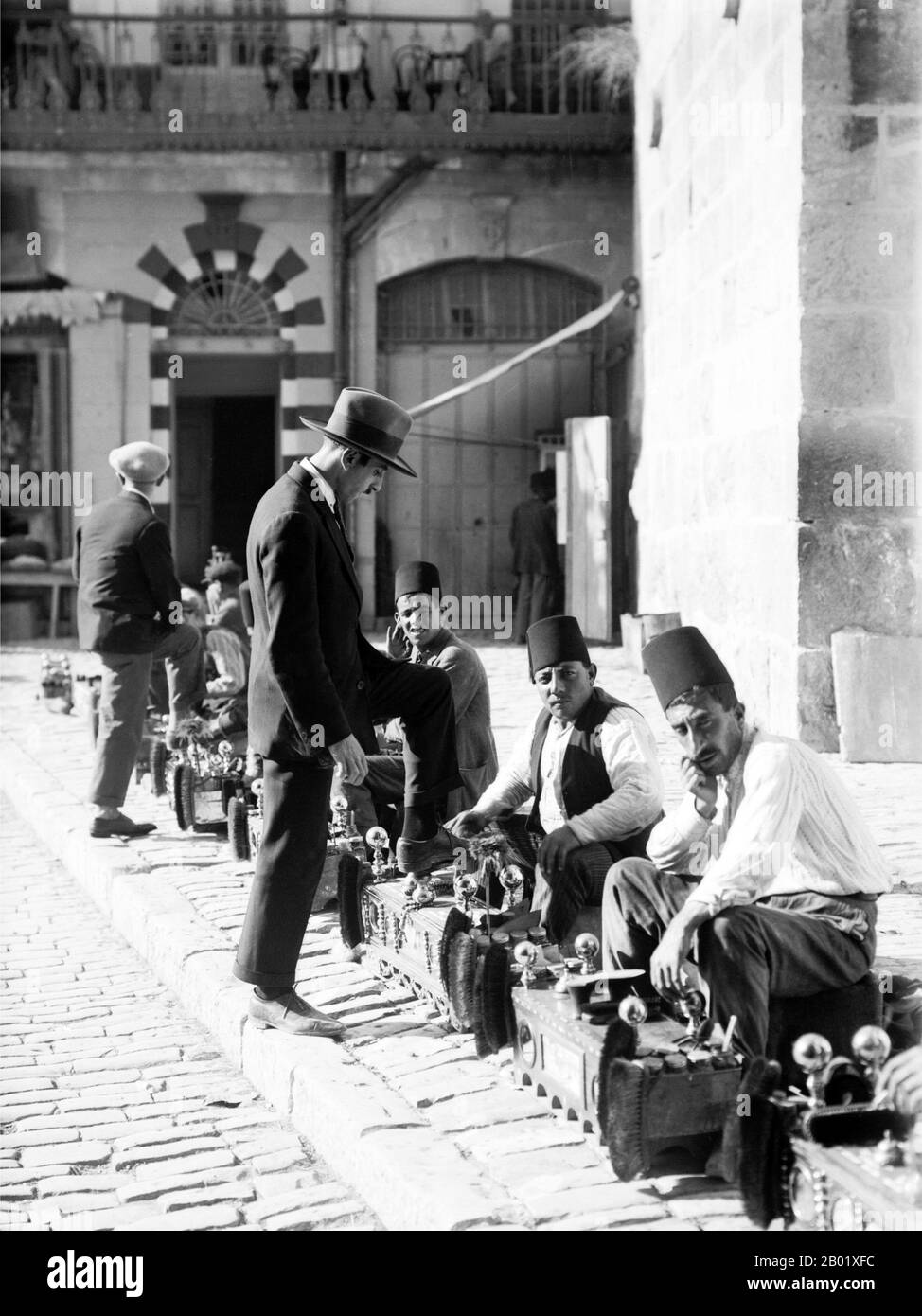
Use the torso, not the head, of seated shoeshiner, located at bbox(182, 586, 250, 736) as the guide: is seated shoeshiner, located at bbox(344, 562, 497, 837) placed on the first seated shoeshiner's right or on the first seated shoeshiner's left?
on the first seated shoeshiner's left

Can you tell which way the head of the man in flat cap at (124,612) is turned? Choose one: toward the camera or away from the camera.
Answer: away from the camera

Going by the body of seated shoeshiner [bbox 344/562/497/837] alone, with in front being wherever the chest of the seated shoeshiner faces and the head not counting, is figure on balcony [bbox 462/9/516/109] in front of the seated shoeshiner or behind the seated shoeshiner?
behind

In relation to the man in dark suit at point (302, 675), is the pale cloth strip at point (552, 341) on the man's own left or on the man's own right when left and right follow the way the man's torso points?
on the man's own left

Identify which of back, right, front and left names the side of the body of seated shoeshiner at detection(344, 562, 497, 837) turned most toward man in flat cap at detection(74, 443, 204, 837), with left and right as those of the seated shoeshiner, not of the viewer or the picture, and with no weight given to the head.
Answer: right

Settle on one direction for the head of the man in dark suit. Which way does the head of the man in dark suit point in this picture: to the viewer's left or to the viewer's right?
to the viewer's right

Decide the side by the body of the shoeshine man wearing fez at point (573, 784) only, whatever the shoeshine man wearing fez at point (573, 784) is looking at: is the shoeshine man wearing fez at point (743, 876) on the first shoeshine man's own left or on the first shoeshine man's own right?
on the first shoeshine man's own left

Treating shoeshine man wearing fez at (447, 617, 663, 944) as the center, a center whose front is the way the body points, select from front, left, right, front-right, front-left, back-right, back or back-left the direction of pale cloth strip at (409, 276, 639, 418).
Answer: back-right

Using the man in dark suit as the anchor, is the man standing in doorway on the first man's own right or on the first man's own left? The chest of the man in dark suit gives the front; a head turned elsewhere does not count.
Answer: on the first man's own left

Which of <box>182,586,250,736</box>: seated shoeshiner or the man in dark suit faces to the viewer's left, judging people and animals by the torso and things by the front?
the seated shoeshiner

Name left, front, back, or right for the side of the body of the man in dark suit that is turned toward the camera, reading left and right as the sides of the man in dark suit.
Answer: right

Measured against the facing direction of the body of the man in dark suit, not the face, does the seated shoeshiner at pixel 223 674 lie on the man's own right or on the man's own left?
on the man's own left
